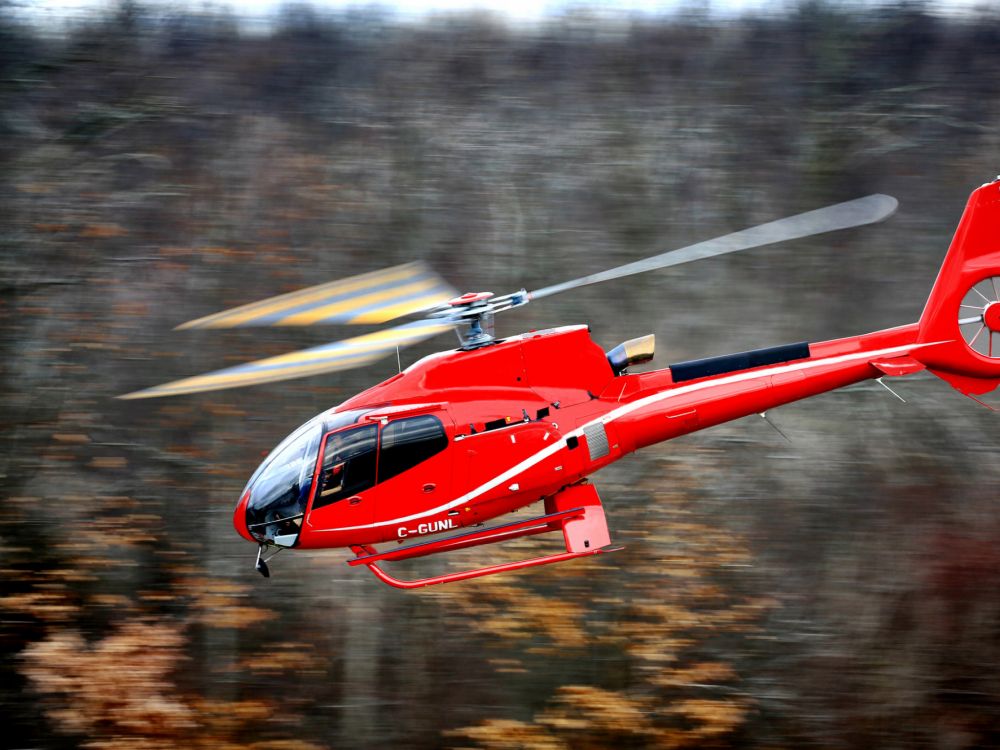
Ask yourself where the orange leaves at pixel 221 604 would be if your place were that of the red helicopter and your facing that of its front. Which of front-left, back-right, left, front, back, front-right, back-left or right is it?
front-right

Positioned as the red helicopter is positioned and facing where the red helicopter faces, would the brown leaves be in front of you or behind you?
in front

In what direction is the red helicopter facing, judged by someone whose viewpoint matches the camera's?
facing to the left of the viewer
